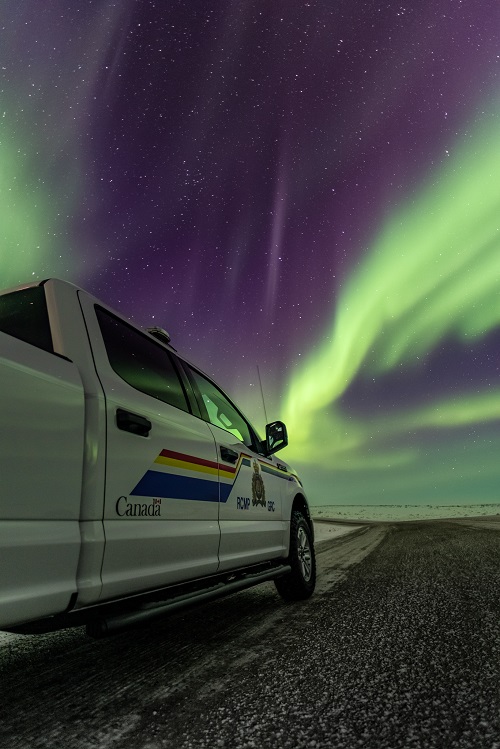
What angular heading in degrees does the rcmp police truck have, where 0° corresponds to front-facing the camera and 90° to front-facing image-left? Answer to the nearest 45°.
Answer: approximately 225°
